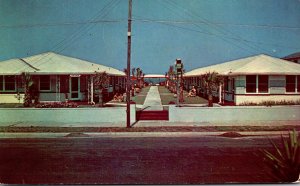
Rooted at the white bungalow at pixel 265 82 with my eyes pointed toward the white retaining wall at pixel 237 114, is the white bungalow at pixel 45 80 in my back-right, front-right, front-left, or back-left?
front-right

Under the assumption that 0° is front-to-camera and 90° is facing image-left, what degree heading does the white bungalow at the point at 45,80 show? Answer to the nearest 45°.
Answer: approximately 0°

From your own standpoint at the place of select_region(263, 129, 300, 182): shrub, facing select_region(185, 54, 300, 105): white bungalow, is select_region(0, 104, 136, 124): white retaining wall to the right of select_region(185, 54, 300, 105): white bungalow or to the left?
left

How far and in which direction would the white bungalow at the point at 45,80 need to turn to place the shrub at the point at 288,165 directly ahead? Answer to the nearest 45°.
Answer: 0° — it already faces it

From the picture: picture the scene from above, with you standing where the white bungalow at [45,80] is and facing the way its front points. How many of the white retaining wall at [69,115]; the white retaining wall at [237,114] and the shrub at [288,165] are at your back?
0

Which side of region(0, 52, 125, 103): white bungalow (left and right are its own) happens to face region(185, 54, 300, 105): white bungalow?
left

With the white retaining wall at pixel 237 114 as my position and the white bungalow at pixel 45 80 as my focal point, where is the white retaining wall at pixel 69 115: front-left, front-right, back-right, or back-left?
front-left

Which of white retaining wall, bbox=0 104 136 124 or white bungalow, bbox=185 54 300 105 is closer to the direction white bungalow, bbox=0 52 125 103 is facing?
the white retaining wall

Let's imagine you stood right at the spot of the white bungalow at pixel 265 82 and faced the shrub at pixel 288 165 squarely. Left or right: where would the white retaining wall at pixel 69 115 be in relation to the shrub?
right

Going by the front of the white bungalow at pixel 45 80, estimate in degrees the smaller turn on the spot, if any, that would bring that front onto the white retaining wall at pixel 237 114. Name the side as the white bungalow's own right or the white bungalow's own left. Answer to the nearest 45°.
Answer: approximately 45° to the white bungalow's own left

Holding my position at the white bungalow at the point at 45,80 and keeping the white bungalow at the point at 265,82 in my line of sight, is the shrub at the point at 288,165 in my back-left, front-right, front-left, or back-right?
front-right

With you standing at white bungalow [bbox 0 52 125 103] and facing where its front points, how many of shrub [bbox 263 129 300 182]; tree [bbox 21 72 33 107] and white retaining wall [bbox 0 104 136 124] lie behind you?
0

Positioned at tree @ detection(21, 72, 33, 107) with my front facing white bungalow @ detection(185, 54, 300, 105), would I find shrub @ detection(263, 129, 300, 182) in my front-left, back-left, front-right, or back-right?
front-right

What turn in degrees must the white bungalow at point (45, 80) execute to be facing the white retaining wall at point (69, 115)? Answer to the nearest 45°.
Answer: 0° — it already faces it
